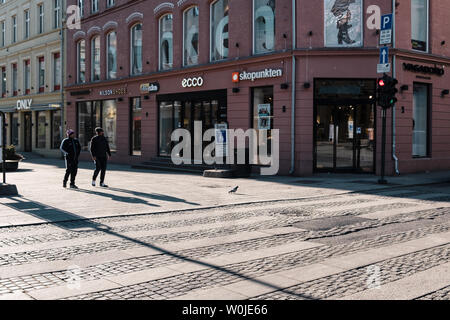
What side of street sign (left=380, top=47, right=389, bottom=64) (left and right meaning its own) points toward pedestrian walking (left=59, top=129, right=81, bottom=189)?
right

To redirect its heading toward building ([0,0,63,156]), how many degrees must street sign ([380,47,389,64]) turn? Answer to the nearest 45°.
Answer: approximately 135° to its right

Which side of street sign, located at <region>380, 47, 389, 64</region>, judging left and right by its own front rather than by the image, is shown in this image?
front
